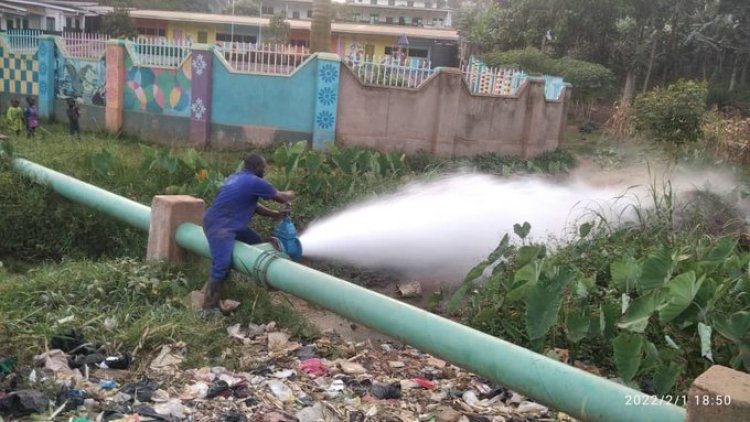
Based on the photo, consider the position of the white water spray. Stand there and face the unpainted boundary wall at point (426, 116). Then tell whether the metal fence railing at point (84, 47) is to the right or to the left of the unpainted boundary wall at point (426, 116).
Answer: left

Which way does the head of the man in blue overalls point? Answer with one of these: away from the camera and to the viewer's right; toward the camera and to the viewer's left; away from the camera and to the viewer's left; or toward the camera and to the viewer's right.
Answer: away from the camera and to the viewer's right

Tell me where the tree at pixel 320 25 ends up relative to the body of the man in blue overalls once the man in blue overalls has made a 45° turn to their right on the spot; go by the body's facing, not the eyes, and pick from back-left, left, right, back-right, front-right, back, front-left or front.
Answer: left

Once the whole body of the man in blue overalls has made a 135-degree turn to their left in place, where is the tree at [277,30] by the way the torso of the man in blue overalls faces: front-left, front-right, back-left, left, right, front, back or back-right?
right

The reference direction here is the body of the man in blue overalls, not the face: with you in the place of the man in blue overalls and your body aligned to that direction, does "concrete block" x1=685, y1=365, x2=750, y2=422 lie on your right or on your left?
on your right

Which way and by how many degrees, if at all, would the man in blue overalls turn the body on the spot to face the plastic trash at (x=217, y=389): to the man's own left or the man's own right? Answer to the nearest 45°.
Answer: approximately 135° to the man's own right

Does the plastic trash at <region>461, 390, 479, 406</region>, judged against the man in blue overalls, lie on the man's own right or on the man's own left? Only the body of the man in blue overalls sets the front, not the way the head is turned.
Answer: on the man's own right

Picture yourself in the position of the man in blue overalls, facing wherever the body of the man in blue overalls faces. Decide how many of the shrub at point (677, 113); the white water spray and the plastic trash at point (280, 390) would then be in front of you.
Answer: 2

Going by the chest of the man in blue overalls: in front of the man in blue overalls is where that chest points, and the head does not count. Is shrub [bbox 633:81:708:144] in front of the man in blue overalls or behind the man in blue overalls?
in front

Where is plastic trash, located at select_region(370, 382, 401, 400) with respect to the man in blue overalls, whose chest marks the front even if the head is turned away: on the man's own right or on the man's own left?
on the man's own right

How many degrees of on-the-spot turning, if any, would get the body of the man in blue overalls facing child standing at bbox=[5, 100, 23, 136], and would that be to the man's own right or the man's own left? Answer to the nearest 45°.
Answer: approximately 90° to the man's own left

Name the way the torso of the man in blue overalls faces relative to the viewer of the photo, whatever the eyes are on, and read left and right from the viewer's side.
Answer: facing away from the viewer and to the right of the viewer

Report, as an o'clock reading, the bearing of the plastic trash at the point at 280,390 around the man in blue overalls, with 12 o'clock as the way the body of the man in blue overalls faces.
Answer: The plastic trash is roughly at 4 o'clock from the man in blue overalls.

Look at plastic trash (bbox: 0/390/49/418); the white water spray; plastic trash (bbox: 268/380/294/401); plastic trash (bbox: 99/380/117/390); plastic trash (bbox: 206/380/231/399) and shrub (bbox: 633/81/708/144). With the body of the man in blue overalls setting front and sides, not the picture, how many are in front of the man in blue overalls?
2
